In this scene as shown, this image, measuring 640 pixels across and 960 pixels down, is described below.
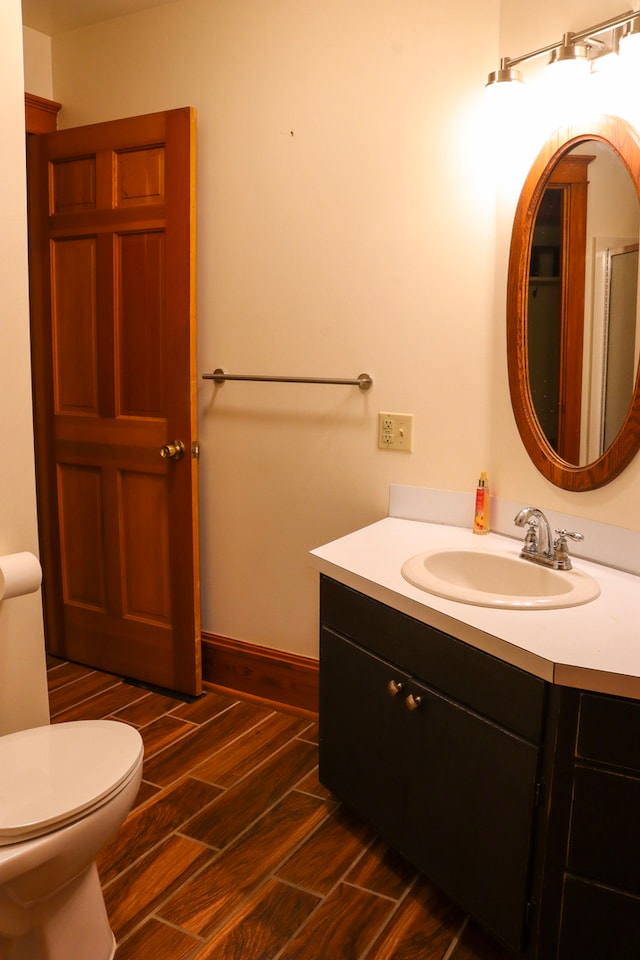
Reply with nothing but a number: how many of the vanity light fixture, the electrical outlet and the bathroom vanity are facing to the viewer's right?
0

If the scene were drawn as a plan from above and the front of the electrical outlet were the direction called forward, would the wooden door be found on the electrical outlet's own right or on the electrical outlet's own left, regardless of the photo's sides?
on the electrical outlet's own right

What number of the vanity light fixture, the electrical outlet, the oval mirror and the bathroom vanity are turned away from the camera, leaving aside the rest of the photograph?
0

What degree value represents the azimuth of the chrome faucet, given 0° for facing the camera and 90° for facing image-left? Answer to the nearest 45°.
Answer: approximately 45°

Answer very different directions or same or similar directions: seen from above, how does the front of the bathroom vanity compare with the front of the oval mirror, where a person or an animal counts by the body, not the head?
same or similar directions

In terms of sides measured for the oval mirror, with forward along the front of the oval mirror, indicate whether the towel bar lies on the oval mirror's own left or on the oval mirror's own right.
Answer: on the oval mirror's own right

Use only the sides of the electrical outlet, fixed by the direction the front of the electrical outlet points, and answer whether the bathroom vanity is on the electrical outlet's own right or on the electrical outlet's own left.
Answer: on the electrical outlet's own left

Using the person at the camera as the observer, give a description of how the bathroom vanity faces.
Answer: facing the viewer and to the left of the viewer

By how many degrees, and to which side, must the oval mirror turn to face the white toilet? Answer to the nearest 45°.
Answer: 0° — it already faces it

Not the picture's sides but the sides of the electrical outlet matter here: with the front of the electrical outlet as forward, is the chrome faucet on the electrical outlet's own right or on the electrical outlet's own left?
on the electrical outlet's own left

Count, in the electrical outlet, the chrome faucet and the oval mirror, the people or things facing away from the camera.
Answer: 0
